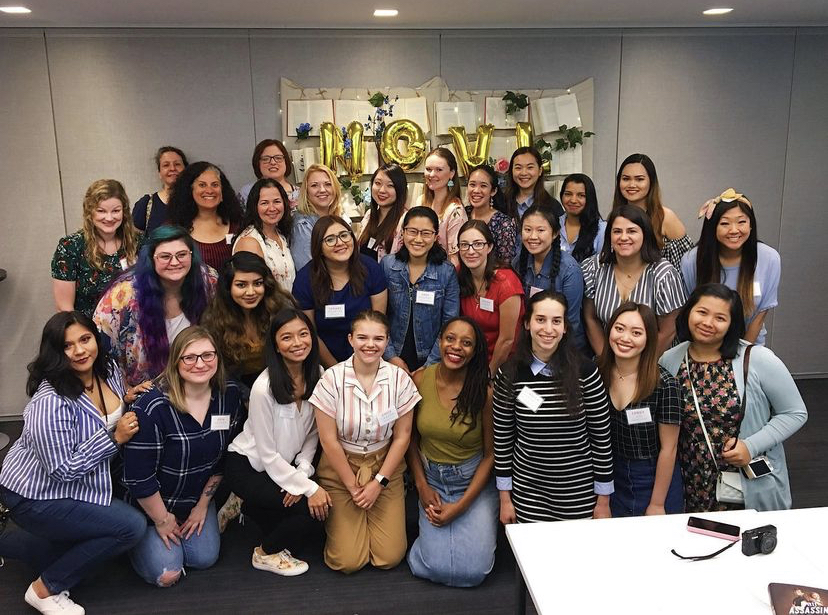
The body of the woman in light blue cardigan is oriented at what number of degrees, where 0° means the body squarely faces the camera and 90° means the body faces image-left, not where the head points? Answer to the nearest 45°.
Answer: approximately 45°

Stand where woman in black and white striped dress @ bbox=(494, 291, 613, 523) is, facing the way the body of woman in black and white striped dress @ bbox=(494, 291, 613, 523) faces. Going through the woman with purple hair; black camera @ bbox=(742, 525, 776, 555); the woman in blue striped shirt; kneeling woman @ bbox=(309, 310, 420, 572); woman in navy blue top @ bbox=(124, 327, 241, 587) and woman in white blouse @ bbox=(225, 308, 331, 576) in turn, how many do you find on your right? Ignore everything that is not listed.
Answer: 5

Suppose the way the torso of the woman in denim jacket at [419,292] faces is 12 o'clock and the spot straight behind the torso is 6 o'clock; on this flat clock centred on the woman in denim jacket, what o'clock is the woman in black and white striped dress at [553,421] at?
The woman in black and white striped dress is roughly at 11 o'clock from the woman in denim jacket.

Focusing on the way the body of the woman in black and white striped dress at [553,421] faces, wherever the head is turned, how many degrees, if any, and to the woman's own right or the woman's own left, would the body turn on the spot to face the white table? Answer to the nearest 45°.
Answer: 0° — they already face it

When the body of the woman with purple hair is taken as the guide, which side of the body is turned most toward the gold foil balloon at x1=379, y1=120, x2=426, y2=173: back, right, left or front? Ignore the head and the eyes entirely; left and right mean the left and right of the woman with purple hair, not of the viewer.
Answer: left
